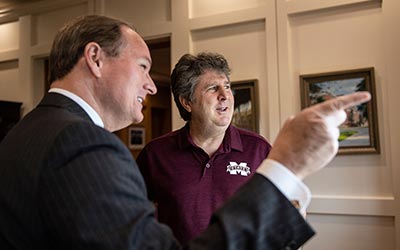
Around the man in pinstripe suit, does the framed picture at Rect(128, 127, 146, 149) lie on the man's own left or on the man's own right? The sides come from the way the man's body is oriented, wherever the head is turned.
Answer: on the man's own left

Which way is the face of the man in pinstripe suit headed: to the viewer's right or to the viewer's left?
to the viewer's right

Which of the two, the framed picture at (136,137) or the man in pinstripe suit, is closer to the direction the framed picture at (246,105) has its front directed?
the man in pinstripe suit

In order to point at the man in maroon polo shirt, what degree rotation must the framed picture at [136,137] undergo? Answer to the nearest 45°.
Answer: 0° — it already faces them

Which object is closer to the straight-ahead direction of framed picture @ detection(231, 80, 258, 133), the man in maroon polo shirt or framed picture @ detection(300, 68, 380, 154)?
the man in maroon polo shirt

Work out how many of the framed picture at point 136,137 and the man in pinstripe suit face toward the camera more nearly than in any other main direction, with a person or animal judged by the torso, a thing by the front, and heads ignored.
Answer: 1

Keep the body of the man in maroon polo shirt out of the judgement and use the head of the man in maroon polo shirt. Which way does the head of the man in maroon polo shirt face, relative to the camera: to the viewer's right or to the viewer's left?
to the viewer's right

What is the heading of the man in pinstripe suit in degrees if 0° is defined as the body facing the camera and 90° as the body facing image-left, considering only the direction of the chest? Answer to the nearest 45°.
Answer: approximately 225°
